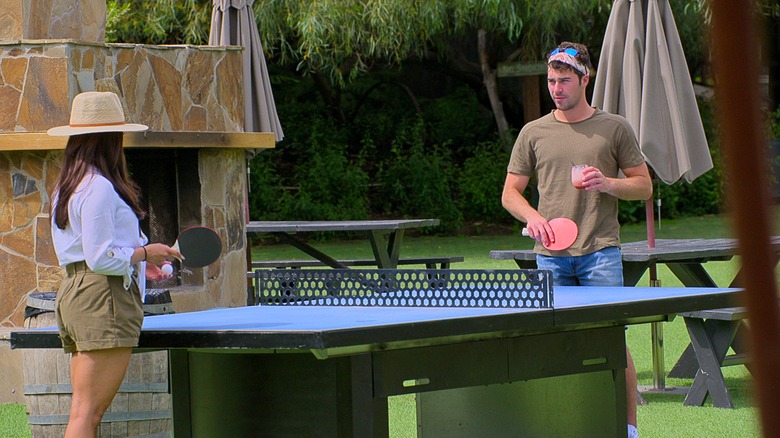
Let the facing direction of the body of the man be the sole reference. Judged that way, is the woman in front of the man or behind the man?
in front

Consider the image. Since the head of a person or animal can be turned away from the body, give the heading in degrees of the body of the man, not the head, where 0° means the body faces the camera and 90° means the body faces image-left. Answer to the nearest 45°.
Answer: approximately 45°

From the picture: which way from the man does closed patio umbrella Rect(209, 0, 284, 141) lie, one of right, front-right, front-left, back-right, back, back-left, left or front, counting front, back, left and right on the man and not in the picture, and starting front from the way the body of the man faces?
right

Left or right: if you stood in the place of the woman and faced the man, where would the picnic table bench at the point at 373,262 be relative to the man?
left

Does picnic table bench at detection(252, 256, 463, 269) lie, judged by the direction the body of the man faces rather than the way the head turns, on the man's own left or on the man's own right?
on the man's own right

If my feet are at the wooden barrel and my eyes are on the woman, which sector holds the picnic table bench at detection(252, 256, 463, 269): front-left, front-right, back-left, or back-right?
back-left

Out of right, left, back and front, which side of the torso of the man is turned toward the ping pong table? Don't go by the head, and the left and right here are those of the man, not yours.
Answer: front

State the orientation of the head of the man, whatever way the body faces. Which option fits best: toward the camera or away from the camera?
toward the camera
